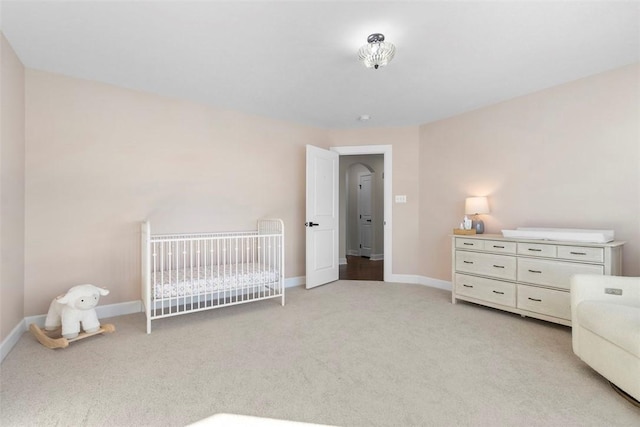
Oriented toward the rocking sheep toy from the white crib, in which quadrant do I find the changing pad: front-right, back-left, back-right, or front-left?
back-left

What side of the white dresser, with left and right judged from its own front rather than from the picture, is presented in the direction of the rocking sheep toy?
front

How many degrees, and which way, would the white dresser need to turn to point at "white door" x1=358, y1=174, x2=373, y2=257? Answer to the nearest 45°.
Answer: approximately 90° to its right

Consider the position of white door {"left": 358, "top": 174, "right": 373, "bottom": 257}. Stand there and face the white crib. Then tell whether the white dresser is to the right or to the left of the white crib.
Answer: left

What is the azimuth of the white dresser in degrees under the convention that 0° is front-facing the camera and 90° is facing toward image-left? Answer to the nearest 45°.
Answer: approximately 45°

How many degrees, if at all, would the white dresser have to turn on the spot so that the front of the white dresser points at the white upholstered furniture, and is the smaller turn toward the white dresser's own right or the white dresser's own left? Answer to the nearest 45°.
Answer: approximately 90° to the white dresser's own left

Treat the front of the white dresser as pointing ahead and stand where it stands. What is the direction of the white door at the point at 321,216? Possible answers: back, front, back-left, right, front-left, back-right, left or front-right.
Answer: front-right

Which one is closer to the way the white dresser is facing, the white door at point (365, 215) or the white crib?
the white crib
